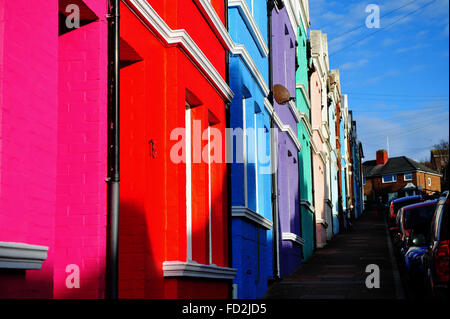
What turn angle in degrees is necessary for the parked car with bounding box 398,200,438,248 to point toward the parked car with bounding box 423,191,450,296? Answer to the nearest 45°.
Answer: approximately 180°

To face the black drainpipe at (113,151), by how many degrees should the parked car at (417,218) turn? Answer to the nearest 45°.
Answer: approximately 180°

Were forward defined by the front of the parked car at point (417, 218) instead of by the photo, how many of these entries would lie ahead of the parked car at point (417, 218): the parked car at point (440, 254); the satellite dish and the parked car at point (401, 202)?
1

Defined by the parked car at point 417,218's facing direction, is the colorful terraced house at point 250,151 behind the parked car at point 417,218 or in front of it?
behind

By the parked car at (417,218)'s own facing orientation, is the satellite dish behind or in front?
behind

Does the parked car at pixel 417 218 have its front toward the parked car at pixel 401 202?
yes

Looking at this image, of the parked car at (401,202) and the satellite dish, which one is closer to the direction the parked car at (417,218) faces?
the parked car

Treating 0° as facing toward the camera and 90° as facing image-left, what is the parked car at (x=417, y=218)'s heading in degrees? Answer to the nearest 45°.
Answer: approximately 180°

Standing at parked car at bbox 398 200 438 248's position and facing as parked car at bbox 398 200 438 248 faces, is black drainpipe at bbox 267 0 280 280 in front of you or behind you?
behind
